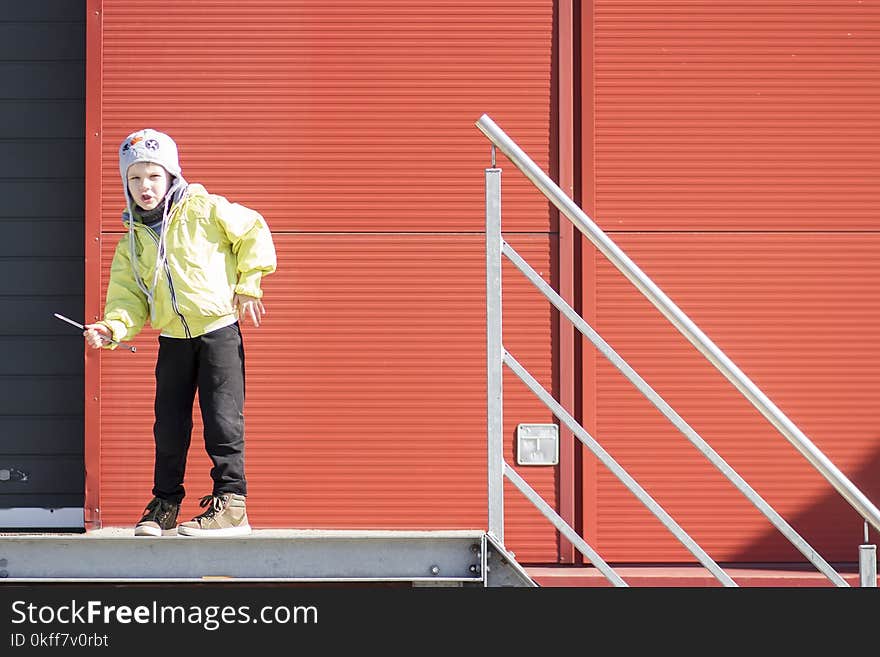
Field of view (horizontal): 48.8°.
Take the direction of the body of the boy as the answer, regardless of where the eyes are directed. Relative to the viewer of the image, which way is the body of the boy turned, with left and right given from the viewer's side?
facing the viewer and to the left of the viewer

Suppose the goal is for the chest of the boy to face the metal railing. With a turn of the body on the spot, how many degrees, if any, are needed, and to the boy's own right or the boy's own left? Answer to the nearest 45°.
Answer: approximately 90° to the boy's own left
